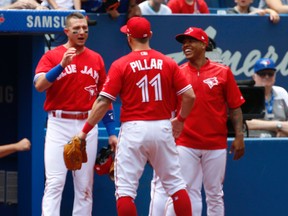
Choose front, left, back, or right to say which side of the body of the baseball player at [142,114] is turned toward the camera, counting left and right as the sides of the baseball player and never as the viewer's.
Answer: back

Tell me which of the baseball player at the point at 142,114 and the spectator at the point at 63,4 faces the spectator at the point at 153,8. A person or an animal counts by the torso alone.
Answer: the baseball player

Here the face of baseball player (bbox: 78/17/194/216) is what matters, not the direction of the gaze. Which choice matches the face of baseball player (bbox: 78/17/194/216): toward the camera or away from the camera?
away from the camera

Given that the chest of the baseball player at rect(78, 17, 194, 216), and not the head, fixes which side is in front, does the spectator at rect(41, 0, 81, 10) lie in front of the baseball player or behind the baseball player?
in front

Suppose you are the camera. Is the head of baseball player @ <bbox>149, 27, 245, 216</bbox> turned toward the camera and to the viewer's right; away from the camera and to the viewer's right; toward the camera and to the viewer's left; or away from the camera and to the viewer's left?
toward the camera and to the viewer's left

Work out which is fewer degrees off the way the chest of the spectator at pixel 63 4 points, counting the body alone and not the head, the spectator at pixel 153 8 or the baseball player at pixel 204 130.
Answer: the baseball player

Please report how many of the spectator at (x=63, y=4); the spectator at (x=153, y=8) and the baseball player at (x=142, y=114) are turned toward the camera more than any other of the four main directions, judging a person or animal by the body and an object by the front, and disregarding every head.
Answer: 2

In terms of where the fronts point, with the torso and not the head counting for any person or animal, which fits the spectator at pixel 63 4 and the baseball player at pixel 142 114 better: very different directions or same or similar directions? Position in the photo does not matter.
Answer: very different directions

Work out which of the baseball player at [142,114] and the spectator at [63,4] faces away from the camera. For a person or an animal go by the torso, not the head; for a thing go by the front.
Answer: the baseball player
